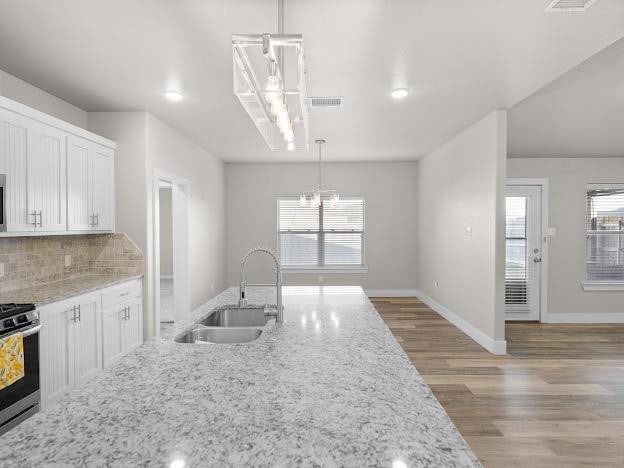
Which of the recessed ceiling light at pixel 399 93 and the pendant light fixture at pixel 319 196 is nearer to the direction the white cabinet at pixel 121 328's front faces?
the recessed ceiling light

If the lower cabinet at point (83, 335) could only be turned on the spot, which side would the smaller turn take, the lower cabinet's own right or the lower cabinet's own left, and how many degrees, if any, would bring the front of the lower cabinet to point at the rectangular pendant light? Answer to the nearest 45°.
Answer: approximately 45° to the lower cabinet's own right

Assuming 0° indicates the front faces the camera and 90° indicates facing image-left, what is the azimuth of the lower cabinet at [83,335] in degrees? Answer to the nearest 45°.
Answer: approximately 315°

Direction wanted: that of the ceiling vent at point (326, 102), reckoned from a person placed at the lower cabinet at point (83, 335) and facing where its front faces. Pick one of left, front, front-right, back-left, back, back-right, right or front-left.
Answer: front-left

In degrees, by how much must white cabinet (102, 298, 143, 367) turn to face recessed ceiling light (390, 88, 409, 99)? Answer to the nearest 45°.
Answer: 0° — it already faces it

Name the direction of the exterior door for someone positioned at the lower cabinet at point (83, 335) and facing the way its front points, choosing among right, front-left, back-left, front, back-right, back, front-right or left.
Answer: front-left

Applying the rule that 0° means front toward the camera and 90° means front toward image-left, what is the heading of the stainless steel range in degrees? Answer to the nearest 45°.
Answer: approximately 315°

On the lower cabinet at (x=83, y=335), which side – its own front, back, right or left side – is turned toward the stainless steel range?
right

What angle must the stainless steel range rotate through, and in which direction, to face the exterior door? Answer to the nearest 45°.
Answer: approximately 45° to its left

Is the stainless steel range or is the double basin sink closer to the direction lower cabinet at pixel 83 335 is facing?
the double basin sink

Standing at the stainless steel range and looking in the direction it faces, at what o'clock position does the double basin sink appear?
The double basin sink is roughly at 12 o'clock from the stainless steel range.

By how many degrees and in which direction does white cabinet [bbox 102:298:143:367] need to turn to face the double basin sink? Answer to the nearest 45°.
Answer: approximately 45° to its right
